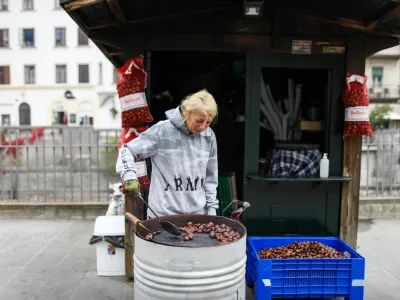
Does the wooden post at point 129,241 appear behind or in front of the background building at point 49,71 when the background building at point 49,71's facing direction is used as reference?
in front

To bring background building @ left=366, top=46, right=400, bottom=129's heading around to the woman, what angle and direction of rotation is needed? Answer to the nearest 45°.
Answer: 0° — it already faces them

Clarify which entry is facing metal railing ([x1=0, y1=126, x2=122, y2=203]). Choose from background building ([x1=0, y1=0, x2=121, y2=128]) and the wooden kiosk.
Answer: the background building

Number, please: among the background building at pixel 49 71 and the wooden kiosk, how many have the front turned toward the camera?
2

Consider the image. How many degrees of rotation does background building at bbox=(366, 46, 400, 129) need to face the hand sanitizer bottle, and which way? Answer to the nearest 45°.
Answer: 0° — it already faces it

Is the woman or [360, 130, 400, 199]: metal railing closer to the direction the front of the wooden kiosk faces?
the woman

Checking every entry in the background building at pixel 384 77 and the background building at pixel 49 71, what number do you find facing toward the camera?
2

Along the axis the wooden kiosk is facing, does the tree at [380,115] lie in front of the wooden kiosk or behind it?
behind

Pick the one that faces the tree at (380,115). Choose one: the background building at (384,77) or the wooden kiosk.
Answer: the background building

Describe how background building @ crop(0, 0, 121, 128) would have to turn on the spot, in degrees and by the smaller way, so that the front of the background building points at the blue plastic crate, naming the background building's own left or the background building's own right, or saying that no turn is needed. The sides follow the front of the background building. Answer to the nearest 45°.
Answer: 0° — it already faces it

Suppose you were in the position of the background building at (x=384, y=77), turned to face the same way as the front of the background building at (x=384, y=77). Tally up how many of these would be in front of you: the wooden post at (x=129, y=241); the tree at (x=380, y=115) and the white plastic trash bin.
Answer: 3

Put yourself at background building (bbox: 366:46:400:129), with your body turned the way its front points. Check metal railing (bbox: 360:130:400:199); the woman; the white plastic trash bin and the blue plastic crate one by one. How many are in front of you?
4

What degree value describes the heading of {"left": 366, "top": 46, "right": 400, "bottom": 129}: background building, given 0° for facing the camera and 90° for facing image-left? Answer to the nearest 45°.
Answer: approximately 0°
